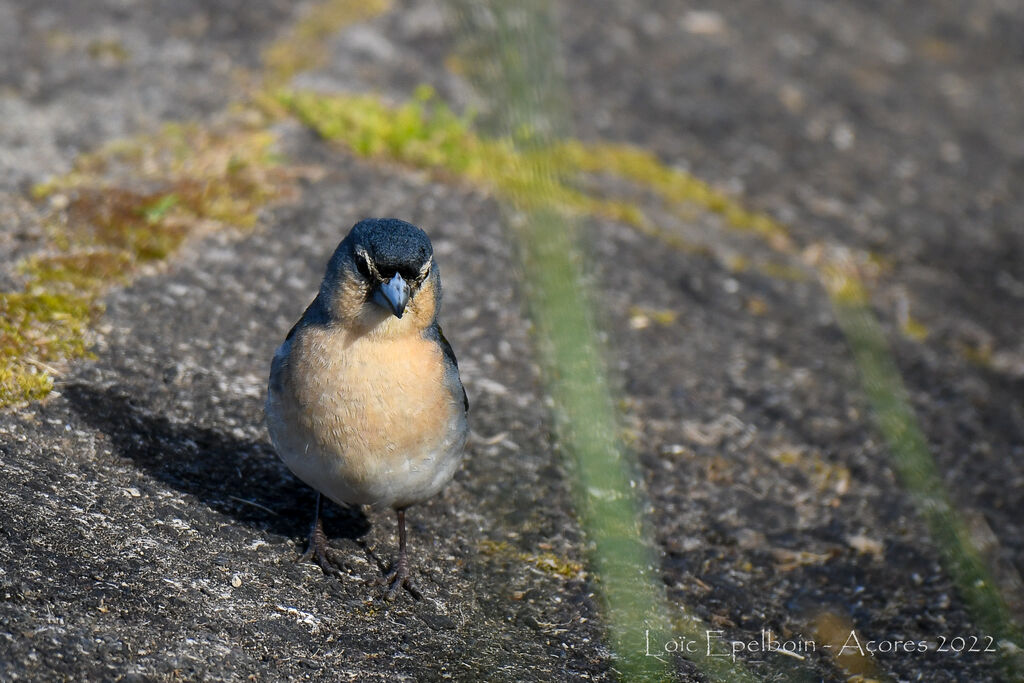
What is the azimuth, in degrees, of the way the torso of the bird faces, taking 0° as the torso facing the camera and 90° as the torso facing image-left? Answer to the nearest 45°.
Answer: approximately 0°
